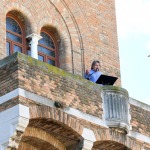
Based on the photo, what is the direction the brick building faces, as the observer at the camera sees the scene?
facing the viewer and to the right of the viewer

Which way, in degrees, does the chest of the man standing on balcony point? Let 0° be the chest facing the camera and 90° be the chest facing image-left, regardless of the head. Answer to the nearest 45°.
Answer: approximately 315°
